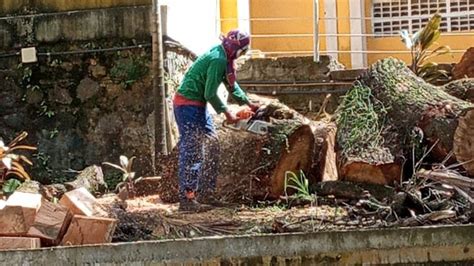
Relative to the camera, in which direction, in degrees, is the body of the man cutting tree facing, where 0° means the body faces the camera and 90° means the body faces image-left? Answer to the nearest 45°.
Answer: approximately 270°

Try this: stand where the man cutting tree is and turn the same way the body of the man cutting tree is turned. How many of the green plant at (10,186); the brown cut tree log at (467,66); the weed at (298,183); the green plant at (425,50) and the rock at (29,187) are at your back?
2

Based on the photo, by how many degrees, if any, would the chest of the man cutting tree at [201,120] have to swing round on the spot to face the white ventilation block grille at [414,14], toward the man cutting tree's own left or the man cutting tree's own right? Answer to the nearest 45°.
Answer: approximately 45° to the man cutting tree's own left

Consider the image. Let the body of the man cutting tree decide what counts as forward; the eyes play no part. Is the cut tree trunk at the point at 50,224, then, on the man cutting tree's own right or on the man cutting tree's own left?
on the man cutting tree's own right

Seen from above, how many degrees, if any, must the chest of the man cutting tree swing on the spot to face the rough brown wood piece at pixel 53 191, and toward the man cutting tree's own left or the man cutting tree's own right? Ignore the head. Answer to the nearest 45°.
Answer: approximately 180°

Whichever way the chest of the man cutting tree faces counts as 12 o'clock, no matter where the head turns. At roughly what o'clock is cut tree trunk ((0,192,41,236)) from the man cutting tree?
The cut tree trunk is roughly at 4 o'clock from the man cutting tree.

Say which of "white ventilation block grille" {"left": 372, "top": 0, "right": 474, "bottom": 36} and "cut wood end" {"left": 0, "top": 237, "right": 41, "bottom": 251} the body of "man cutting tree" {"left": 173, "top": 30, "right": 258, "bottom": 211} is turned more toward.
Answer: the white ventilation block grille

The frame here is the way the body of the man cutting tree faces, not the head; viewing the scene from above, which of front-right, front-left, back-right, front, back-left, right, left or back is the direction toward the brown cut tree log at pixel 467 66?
front-left

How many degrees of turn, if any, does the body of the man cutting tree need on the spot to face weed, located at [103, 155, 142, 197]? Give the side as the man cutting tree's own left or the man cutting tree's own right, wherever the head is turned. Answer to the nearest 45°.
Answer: approximately 135° to the man cutting tree's own left

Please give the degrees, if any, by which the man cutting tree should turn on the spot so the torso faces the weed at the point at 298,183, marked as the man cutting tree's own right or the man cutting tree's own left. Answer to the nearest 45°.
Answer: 0° — they already face it

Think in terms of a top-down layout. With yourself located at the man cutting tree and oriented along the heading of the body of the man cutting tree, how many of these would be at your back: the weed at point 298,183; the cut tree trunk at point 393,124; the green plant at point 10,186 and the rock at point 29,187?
2

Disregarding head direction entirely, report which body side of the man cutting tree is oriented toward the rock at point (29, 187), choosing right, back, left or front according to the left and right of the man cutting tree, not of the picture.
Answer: back

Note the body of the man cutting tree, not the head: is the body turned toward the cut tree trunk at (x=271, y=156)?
yes

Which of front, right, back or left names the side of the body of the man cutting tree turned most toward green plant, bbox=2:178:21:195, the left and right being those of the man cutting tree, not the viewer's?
back

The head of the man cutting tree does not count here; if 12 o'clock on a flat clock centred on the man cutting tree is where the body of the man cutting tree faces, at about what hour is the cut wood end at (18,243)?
The cut wood end is roughly at 4 o'clock from the man cutting tree.

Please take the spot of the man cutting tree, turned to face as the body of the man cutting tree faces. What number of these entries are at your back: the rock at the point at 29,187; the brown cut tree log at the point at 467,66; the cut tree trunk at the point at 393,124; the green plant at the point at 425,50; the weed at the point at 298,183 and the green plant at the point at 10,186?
2
